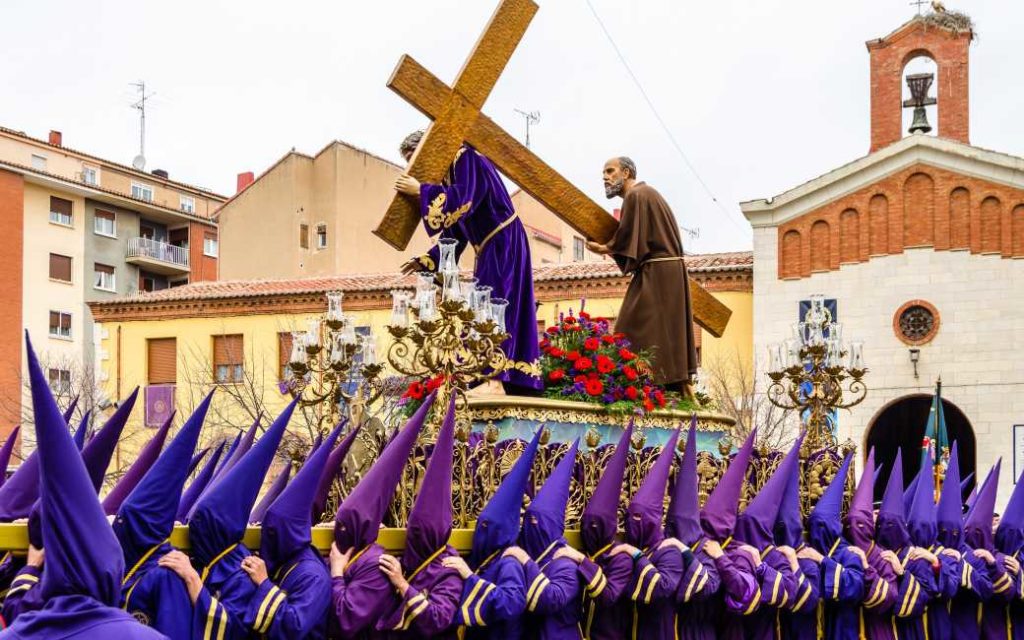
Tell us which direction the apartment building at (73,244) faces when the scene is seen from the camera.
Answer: facing the viewer and to the right of the viewer

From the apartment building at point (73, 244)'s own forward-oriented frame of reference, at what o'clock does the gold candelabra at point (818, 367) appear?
The gold candelabra is roughly at 1 o'clock from the apartment building.

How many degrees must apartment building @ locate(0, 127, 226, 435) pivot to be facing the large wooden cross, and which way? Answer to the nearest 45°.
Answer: approximately 45° to its right

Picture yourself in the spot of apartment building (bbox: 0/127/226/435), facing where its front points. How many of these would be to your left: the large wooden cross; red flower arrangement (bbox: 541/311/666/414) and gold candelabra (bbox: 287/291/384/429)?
0

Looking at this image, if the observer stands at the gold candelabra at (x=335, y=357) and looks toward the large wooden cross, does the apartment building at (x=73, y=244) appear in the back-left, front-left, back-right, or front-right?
back-left

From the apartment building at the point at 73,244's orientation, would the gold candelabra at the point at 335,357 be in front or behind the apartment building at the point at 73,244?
in front

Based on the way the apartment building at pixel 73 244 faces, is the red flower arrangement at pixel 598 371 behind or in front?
in front
